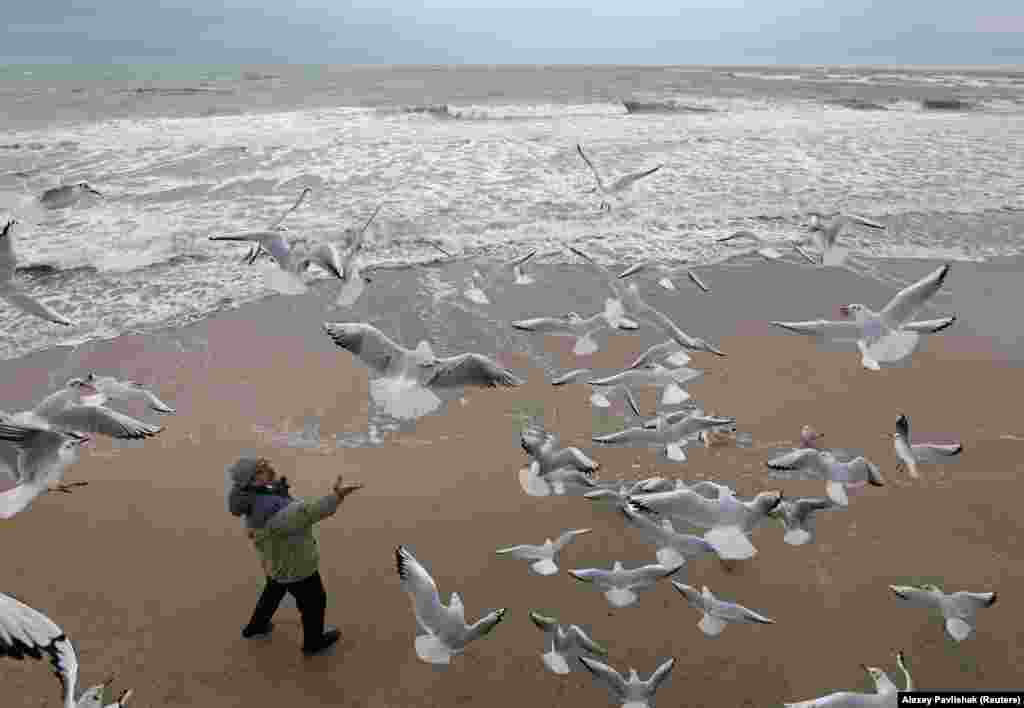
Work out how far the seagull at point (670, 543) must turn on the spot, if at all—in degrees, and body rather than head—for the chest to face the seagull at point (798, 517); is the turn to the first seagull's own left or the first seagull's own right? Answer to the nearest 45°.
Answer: approximately 45° to the first seagull's own right

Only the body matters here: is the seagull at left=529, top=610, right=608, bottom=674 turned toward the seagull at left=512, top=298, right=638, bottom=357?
yes

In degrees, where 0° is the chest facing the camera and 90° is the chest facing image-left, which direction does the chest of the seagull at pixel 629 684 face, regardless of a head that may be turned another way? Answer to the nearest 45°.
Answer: approximately 180°

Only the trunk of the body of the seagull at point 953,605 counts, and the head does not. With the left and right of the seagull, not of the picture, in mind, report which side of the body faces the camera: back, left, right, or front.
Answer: back

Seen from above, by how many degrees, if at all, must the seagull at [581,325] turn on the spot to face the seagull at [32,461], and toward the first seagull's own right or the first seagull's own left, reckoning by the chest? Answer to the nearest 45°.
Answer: approximately 135° to the first seagull's own left

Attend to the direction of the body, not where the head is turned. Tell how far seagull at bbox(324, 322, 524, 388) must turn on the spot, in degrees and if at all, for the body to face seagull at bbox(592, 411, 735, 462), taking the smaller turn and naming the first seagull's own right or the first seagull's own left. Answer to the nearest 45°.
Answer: approximately 90° to the first seagull's own right

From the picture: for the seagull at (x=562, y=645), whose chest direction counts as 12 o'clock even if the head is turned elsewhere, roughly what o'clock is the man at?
The man is roughly at 9 o'clock from the seagull.

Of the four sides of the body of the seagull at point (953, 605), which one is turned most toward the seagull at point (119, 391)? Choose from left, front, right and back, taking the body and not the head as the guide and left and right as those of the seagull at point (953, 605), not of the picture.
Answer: left

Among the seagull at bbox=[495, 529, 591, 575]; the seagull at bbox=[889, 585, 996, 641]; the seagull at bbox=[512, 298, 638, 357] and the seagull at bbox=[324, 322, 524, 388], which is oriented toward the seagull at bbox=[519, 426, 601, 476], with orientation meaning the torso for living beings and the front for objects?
the seagull at bbox=[495, 529, 591, 575]

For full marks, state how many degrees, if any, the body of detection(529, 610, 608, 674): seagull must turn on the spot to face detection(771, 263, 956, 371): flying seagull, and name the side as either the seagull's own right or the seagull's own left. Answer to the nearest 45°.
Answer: approximately 45° to the seagull's own right
